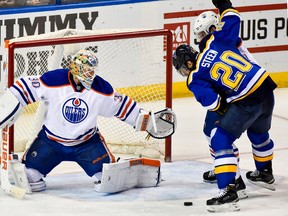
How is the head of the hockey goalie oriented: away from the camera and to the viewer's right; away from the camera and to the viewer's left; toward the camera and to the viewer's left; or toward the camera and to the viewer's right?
toward the camera and to the viewer's right

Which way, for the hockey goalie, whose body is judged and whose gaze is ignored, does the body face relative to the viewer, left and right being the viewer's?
facing the viewer
